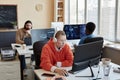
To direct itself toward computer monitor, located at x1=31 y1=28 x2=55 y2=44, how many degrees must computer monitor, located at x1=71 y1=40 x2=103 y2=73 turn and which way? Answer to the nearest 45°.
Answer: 0° — it already faces it

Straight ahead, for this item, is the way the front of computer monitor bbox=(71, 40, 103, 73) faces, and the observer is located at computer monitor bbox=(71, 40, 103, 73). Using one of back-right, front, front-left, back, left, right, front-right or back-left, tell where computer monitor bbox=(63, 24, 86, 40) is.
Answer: front-right

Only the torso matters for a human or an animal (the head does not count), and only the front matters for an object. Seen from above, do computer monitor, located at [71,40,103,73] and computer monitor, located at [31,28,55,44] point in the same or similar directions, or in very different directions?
very different directions

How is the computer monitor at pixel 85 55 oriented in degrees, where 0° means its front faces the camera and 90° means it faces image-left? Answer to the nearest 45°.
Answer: approximately 135°

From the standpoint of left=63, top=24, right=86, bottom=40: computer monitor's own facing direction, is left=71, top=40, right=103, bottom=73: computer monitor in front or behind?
in front
